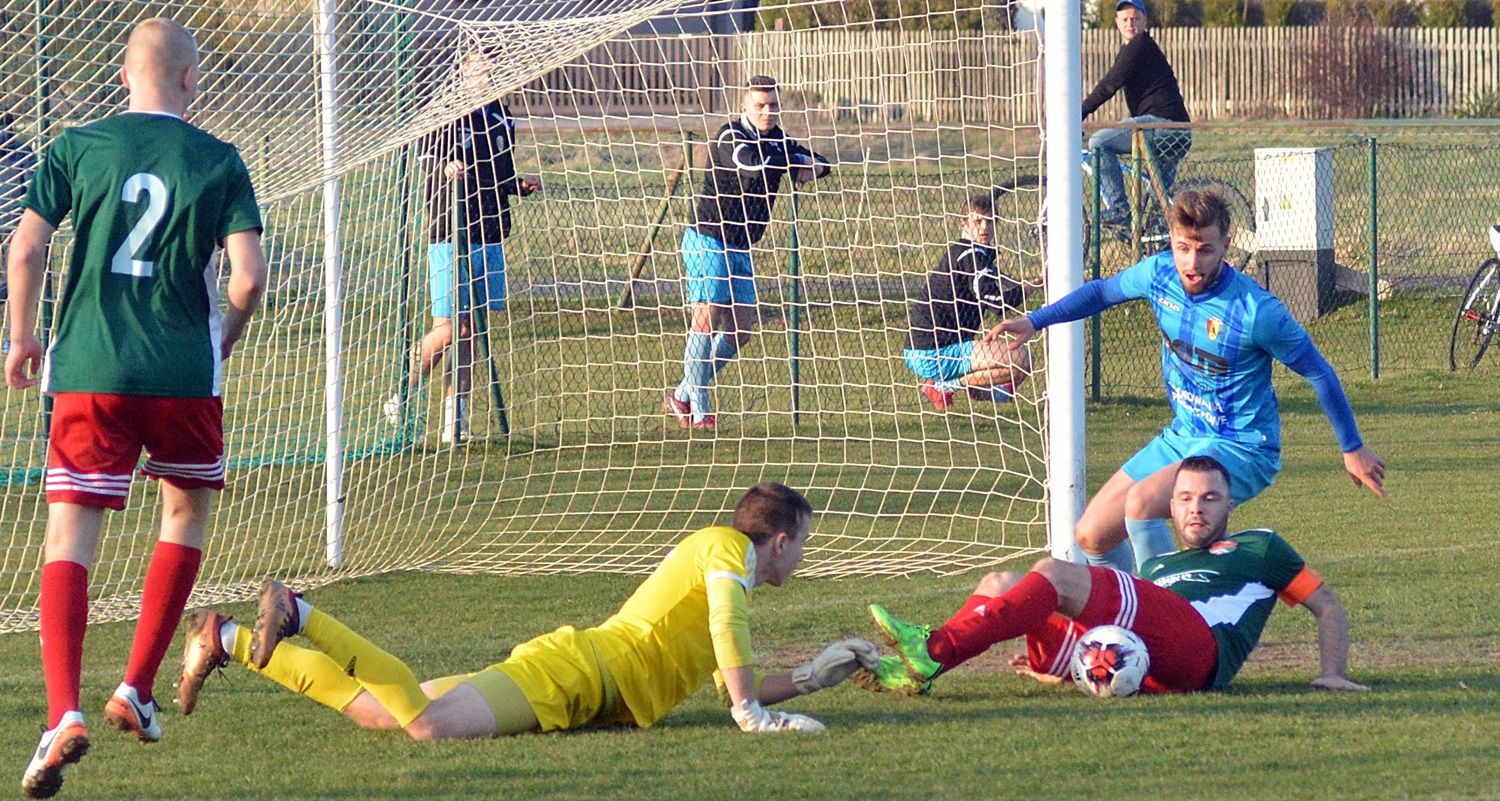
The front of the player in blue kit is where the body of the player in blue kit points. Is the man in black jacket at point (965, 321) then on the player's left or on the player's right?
on the player's right

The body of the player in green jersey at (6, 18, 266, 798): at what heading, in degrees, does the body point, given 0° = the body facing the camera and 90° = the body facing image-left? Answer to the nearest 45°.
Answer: approximately 180°

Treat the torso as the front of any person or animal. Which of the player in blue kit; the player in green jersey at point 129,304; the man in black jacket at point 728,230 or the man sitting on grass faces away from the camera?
the player in green jersey

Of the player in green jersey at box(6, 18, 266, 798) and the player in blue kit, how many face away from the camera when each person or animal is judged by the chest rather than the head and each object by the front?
1

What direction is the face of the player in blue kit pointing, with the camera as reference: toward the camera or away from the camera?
toward the camera

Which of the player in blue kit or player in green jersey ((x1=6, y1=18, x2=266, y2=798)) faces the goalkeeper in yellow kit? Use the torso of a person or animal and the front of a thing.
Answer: the player in blue kit

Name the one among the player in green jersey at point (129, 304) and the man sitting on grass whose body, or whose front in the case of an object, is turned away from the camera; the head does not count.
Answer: the player in green jersey

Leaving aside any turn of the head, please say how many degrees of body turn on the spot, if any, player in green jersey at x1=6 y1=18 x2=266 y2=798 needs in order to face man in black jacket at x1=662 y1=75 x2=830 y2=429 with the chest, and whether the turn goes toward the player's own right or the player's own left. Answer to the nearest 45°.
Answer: approximately 45° to the player's own right

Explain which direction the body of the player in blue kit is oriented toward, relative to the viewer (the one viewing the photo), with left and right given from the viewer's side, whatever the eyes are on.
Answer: facing the viewer and to the left of the viewer

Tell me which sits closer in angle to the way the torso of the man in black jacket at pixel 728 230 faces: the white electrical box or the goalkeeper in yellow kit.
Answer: the goalkeeper in yellow kit

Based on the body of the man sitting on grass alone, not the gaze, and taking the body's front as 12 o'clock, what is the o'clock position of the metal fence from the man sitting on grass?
The metal fence is roughly at 5 o'clock from the man sitting on grass.

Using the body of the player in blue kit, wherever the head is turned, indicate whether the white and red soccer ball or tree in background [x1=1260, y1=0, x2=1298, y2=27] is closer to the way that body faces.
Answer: the white and red soccer ball

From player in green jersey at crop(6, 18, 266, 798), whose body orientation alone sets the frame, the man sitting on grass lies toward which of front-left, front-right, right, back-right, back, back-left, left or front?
right

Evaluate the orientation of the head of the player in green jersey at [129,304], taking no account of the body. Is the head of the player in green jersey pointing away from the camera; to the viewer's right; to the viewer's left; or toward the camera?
away from the camera
